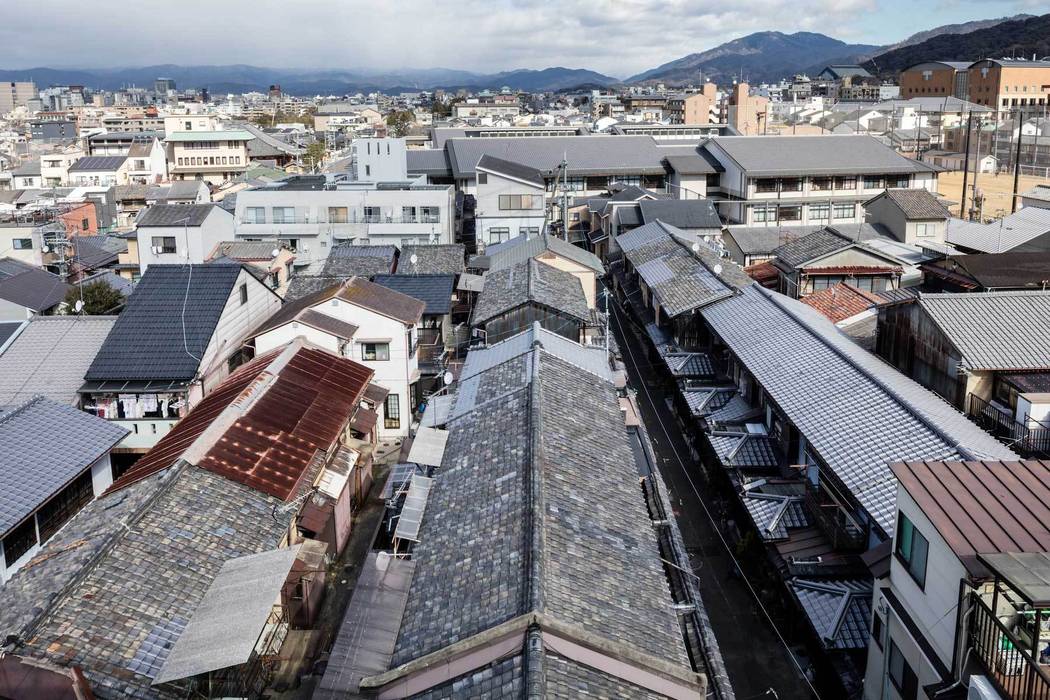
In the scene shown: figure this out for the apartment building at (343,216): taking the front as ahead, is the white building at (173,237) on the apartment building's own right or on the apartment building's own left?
on the apartment building's own right

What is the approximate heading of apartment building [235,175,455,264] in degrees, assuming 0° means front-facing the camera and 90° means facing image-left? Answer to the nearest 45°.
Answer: approximately 0°
